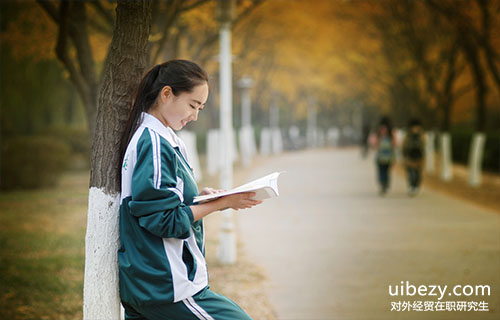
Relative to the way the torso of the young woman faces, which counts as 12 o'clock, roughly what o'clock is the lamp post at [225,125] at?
The lamp post is roughly at 9 o'clock from the young woman.

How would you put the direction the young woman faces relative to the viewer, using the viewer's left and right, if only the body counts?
facing to the right of the viewer
